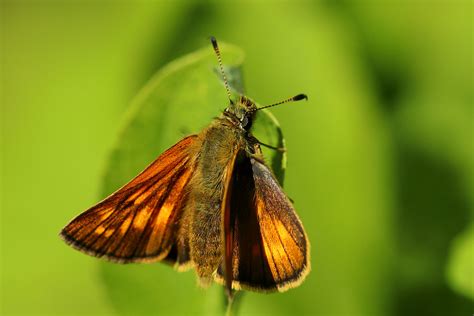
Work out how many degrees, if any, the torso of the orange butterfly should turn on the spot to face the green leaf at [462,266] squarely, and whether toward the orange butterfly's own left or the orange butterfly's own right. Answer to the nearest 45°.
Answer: approximately 45° to the orange butterfly's own right

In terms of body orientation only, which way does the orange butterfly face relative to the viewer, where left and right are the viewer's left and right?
facing away from the viewer and to the right of the viewer
